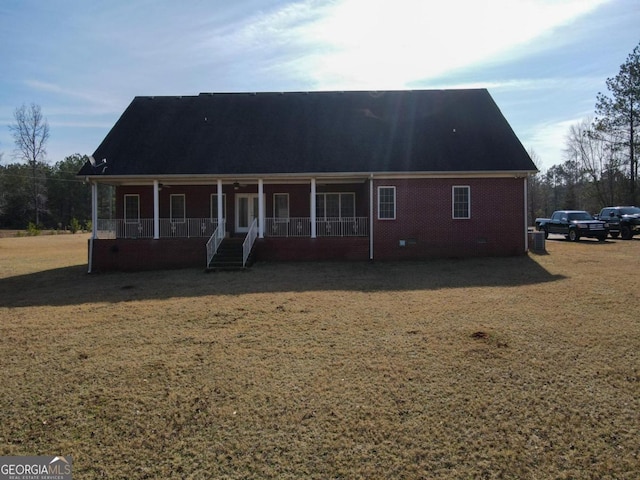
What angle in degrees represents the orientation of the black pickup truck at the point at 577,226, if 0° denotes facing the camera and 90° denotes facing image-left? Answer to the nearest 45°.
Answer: approximately 315°

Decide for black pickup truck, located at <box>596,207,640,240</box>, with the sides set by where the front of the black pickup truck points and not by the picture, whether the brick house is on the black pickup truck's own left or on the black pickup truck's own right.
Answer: on the black pickup truck's own right

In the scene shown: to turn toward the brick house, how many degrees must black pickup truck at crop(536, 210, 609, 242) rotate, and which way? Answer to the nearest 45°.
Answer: approximately 90° to its right

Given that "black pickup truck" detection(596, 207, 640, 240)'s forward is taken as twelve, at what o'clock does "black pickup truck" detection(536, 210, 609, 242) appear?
"black pickup truck" detection(536, 210, 609, 242) is roughly at 3 o'clock from "black pickup truck" detection(596, 207, 640, 240).

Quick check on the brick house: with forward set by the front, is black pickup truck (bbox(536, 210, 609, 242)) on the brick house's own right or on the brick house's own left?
on the brick house's own left

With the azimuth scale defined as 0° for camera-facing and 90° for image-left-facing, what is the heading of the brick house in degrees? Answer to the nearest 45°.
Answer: approximately 0°

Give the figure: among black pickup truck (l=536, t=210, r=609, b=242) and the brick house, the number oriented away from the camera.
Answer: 0
